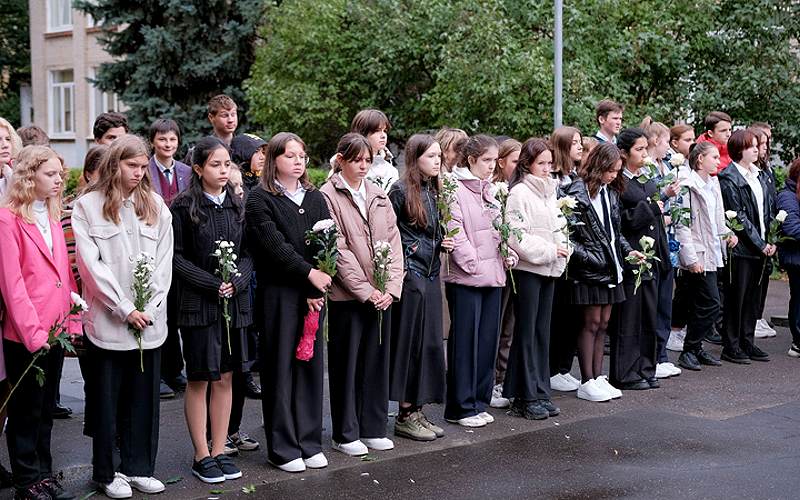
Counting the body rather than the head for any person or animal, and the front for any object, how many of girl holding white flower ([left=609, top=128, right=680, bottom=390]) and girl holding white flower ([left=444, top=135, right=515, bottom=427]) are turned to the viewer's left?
0

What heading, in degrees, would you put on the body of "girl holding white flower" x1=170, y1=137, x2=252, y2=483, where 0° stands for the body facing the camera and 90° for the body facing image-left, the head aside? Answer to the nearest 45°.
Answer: approximately 315°

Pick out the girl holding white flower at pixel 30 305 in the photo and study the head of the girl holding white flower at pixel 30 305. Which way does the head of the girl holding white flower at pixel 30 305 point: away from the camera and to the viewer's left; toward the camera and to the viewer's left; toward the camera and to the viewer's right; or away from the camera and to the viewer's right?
toward the camera and to the viewer's right

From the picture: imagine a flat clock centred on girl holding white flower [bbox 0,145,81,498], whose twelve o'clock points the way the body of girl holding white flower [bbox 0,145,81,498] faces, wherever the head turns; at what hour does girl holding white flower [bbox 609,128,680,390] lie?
girl holding white flower [bbox 609,128,680,390] is roughly at 10 o'clock from girl holding white flower [bbox 0,145,81,498].

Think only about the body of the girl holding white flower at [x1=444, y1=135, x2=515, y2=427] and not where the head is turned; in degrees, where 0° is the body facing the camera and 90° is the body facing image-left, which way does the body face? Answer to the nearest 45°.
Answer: approximately 315°

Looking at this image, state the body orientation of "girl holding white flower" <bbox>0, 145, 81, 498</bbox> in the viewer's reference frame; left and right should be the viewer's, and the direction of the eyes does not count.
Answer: facing the viewer and to the right of the viewer

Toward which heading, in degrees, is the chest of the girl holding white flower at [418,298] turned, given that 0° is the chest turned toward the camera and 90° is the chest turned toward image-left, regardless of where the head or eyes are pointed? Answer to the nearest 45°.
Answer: approximately 315°

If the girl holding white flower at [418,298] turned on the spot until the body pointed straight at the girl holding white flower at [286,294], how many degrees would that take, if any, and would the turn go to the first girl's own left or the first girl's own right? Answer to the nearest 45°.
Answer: approximately 90° to the first girl's own right

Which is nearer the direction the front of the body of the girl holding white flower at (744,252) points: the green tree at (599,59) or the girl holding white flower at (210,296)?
the girl holding white flower

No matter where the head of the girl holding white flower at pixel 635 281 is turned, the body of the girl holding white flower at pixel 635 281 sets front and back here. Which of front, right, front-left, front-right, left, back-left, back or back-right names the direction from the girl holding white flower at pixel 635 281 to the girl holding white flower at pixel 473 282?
right

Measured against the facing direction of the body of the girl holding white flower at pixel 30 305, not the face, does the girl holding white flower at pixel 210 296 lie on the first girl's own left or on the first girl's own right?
on the first girl's own left
